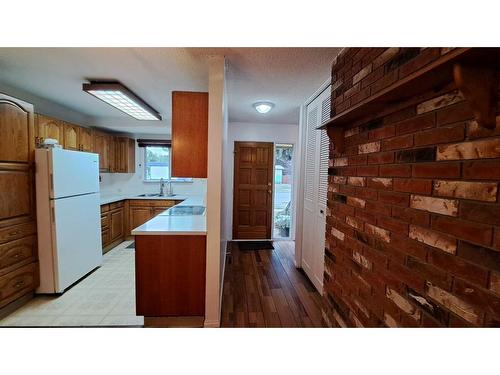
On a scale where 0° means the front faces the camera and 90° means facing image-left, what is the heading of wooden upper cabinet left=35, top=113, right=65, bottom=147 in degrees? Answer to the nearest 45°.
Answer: approximately 315°

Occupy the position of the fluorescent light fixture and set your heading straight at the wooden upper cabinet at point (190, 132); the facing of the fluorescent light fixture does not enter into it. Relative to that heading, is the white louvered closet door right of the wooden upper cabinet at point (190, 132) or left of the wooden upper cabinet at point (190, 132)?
left

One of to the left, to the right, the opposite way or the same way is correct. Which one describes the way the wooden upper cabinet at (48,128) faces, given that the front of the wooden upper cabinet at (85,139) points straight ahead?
the same way

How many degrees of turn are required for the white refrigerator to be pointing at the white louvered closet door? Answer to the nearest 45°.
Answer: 0° — it already faces it

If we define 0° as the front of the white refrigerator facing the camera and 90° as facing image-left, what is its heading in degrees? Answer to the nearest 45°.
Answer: approximately 315°

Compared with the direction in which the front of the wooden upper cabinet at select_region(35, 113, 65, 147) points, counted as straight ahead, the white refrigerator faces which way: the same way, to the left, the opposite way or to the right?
the same way

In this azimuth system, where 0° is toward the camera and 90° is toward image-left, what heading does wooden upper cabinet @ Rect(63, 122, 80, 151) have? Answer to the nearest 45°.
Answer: approximately 315°

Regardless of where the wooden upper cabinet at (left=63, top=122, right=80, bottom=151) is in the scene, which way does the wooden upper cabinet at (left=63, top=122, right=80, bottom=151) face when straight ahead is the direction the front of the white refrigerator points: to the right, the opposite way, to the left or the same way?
the same way

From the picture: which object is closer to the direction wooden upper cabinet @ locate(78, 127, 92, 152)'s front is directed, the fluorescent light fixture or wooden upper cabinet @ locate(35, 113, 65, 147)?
the fluorescent light fixture

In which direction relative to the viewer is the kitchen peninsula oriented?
to the viewer's left

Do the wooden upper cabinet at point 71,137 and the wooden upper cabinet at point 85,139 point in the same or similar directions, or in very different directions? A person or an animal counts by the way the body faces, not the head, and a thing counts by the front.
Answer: same or similar directions

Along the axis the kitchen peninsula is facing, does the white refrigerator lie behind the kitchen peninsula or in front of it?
in front
